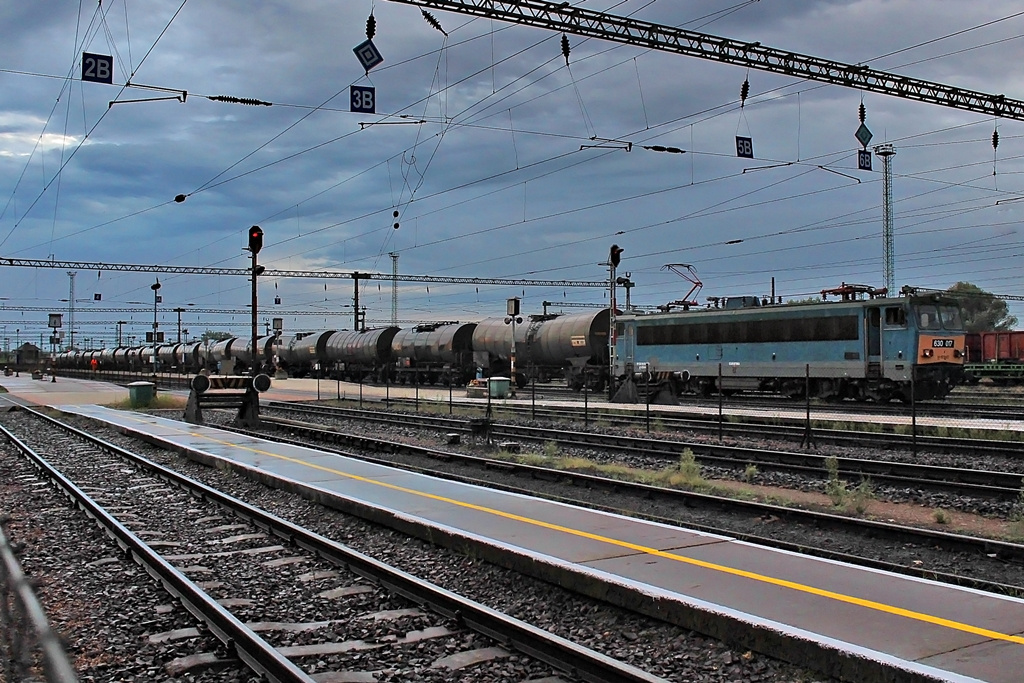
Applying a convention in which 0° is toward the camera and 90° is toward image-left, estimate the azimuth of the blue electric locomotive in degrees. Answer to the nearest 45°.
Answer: approximately 315°

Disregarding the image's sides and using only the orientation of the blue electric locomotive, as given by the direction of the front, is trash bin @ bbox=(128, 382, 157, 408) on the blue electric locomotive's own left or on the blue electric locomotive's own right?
on the blue electric locomotive's own right

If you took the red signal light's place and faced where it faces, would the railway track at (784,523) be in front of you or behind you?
in front

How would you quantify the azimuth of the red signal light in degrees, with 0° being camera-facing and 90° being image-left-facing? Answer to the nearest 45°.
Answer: approximately 0°
